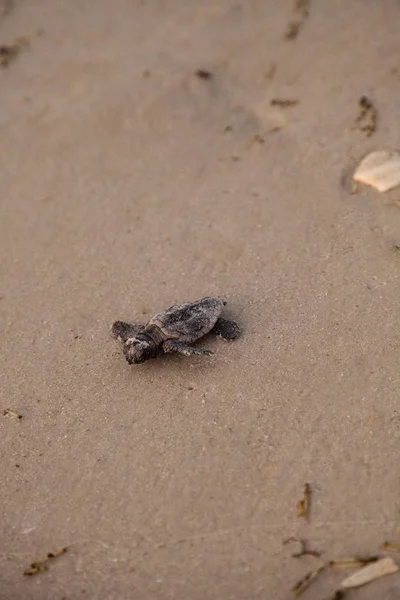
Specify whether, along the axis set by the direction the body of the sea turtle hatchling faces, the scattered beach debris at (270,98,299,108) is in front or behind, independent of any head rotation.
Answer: behind

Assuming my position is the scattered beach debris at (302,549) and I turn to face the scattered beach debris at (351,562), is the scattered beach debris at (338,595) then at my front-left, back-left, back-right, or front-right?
front-right

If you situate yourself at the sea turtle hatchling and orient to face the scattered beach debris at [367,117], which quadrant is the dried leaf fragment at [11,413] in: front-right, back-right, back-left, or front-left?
back-left

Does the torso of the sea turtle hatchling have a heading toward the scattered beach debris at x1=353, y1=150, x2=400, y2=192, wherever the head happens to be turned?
no

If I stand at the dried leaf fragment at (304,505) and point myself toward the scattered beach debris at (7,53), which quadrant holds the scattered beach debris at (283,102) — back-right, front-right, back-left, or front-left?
front-right

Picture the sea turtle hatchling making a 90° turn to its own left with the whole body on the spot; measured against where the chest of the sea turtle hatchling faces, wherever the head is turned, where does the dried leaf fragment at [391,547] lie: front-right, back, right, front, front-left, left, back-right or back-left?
front

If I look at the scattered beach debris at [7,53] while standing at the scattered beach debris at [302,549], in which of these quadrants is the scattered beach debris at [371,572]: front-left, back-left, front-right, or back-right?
back-right

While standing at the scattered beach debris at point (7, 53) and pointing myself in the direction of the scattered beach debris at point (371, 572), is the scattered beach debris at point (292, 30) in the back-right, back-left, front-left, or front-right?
front-left

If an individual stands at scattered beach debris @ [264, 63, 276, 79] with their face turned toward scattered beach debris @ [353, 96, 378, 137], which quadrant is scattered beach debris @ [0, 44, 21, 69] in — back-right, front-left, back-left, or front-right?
back-right
